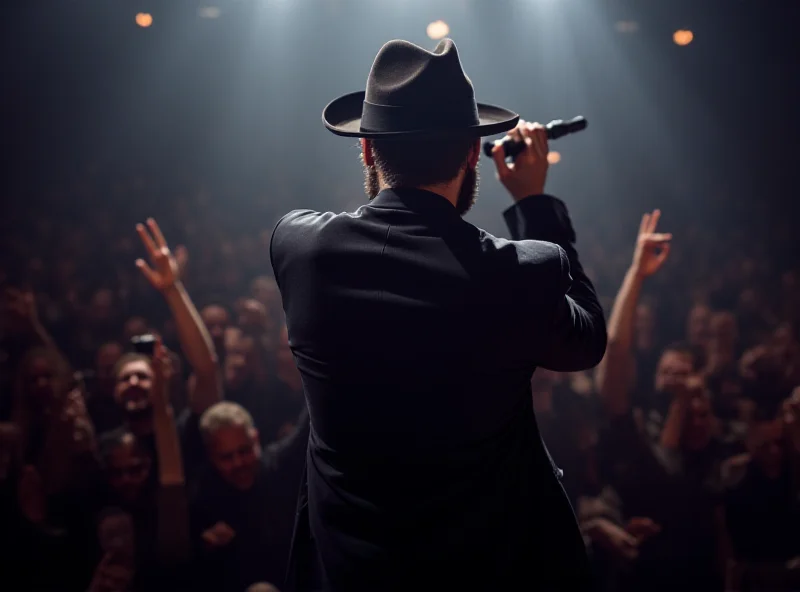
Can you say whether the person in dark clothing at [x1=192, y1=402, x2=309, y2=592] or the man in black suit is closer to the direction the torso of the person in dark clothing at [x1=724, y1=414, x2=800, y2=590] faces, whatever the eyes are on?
the man in black suit

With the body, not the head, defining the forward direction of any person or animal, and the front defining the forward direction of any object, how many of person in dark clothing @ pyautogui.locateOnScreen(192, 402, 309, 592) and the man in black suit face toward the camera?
1

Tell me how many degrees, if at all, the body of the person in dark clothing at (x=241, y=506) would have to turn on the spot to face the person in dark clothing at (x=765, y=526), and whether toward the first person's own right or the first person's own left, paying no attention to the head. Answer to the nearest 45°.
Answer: approximately 90° to the first person's own left

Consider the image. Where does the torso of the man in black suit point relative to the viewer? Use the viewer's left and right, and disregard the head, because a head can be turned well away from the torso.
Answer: facing away from the viewer

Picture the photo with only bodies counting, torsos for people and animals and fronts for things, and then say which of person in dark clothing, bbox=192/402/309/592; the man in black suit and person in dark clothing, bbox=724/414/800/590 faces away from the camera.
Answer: the man in black suit
